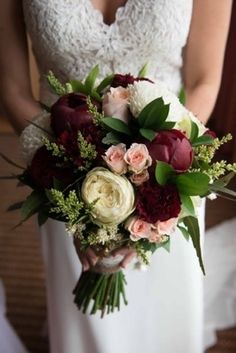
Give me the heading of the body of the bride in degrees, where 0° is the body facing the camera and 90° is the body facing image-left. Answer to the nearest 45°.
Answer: approximately 0°
